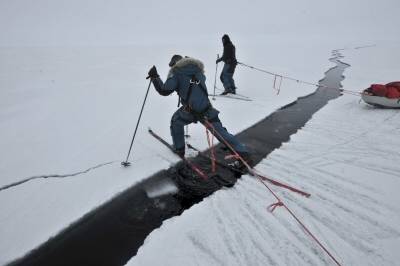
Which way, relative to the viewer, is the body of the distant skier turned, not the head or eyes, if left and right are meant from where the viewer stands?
facing to the left of the viewer

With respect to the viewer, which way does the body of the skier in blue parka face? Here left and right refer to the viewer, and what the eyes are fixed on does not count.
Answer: facing away from the viewer and to the left of the viewer

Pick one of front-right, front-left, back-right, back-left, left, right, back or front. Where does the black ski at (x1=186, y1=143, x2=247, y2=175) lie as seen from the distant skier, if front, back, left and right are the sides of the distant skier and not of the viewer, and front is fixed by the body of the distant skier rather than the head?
left

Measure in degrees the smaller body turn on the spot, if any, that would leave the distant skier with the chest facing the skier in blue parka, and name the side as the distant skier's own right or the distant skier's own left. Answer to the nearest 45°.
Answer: approximately 90° to the distant skier's own left

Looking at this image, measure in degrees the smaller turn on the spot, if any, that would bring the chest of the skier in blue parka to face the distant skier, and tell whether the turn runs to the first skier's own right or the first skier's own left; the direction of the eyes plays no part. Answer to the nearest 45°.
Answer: approximately 45° to the first skier's own right

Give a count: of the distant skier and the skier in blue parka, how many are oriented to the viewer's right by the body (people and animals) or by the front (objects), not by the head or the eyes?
0

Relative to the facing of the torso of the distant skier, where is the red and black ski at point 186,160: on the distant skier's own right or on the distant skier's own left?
on the distant skier's own left
